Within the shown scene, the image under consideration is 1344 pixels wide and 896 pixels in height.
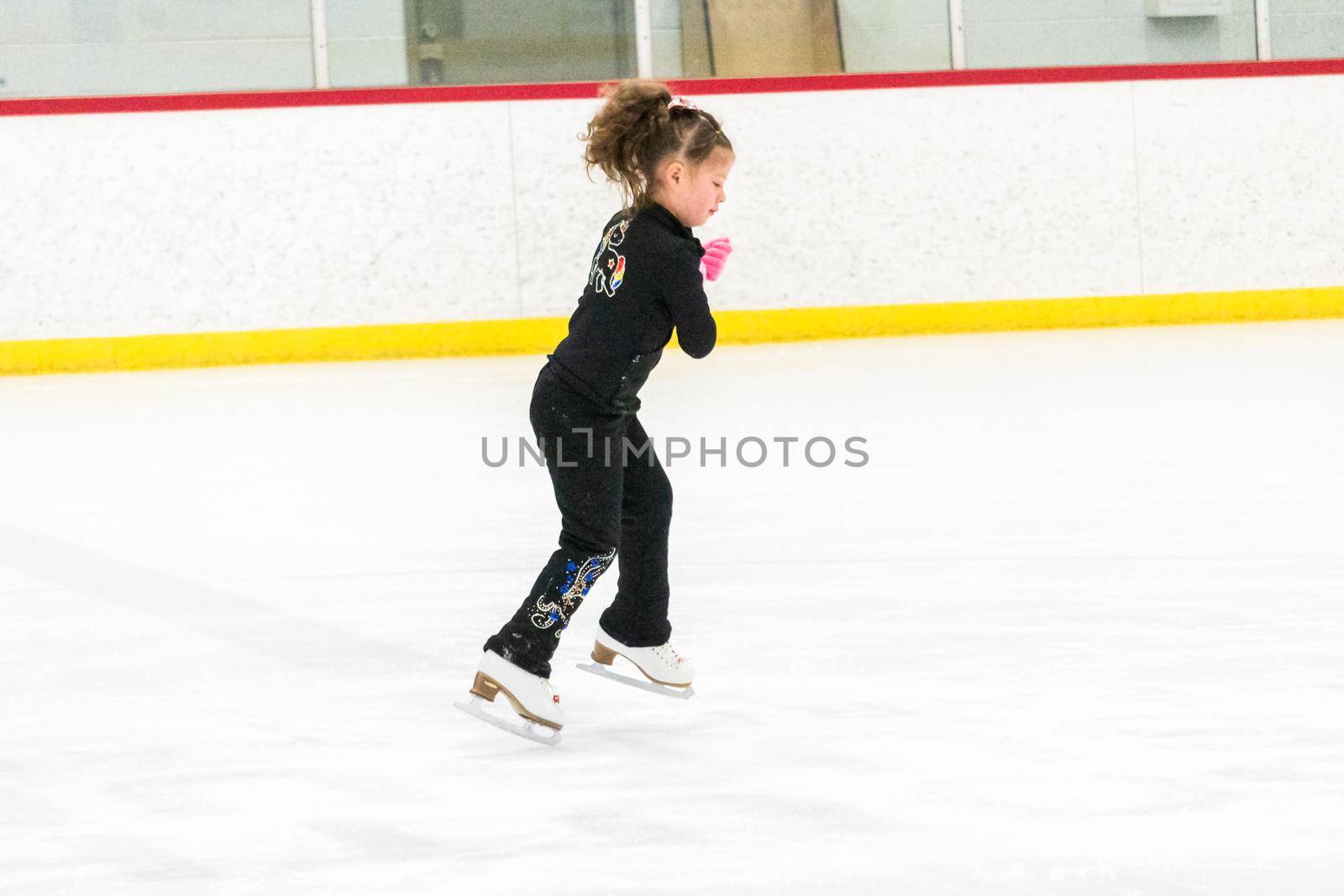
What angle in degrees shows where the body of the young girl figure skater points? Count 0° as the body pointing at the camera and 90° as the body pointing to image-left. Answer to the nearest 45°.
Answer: approximately 270°

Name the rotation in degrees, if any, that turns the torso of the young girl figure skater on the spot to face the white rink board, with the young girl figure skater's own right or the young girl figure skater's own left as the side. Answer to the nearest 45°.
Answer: approximately 90° to the young girl figure skater's own left

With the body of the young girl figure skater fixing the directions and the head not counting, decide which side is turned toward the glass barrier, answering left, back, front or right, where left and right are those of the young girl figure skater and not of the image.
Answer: left

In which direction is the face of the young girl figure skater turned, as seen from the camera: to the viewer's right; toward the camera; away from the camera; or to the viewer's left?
to the viewer's right

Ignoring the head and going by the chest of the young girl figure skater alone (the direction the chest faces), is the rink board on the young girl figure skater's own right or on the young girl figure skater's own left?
on the young girl figure skater's own left
